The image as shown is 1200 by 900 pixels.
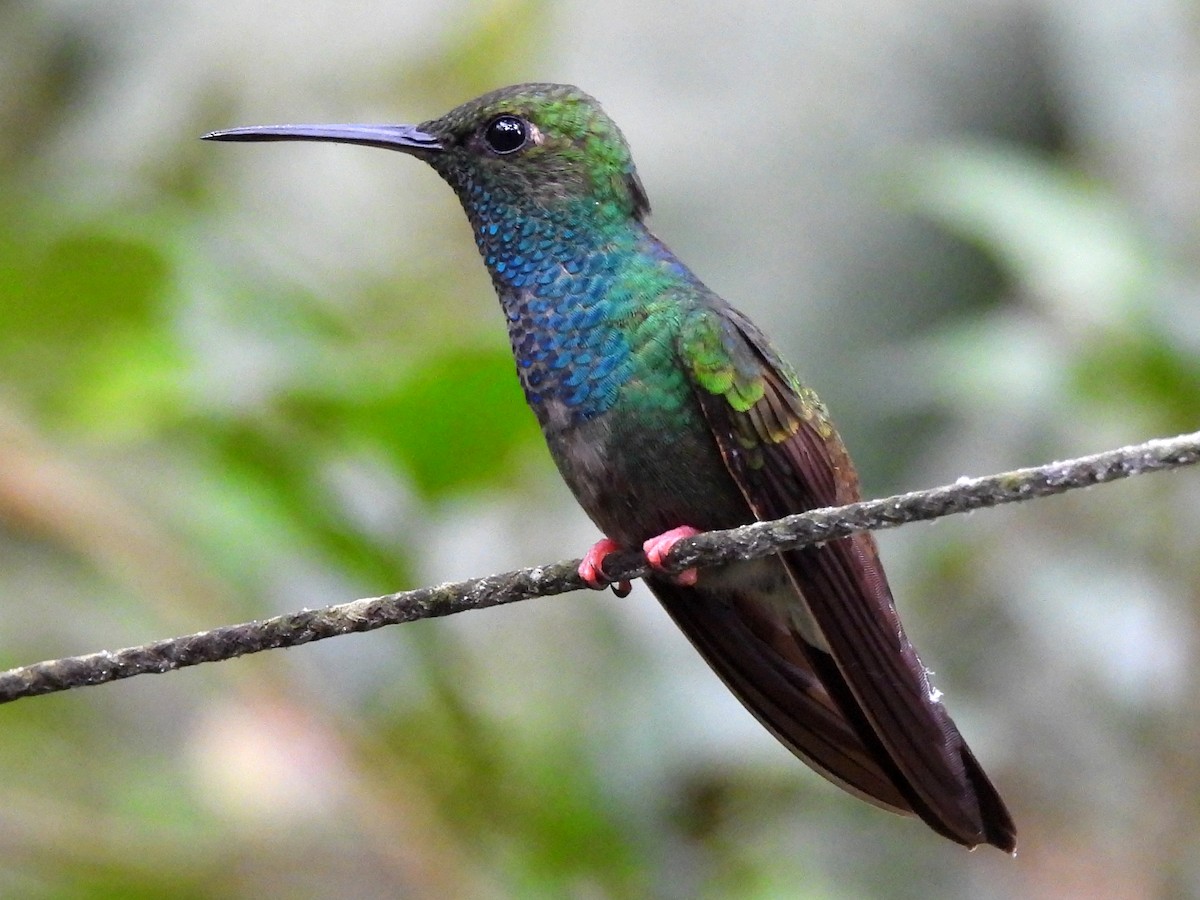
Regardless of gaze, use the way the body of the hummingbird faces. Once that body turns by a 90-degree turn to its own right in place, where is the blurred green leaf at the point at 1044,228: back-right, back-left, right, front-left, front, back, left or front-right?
front-right

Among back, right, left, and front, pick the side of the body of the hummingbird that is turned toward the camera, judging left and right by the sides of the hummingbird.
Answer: left
